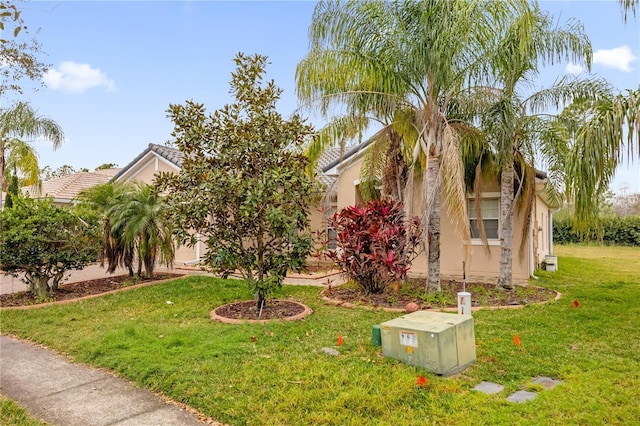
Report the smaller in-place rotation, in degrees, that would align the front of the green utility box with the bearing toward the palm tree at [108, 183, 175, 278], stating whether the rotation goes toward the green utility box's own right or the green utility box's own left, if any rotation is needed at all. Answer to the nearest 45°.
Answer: approximately 90° to the green utility box's own right

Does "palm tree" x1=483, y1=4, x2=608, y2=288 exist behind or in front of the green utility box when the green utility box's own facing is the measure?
behind

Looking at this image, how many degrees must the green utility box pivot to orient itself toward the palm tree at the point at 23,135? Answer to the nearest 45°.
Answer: approximately 90° to its right

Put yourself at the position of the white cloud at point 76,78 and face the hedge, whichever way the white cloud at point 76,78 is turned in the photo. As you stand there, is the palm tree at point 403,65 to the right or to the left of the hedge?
right

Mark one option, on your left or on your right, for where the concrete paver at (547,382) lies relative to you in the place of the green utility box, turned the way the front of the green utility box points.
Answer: on your left

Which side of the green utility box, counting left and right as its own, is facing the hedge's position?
back

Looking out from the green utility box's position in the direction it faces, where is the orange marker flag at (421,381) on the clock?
The orange marker flag is roughly at 11 o'clock from the green utility box.

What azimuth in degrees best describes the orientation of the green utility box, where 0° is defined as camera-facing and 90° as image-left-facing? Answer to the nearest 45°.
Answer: approximately 45°

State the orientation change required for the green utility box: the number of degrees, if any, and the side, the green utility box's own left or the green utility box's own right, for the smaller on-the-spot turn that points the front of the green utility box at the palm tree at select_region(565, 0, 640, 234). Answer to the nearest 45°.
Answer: approximately 180°

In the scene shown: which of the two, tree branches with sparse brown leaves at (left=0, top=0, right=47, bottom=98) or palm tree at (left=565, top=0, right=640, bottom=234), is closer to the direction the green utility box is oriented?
the tree branches with sparse brown leaves

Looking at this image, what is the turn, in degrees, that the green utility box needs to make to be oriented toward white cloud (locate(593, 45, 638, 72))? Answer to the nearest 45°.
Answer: approximately 180°

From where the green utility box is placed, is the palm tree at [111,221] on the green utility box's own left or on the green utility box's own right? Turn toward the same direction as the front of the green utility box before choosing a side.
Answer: on the green utility box's own right
